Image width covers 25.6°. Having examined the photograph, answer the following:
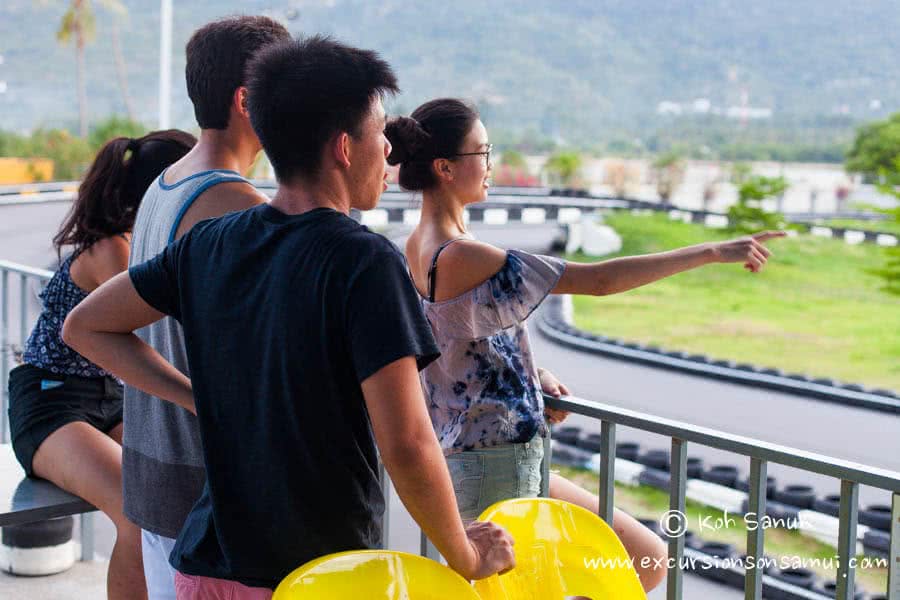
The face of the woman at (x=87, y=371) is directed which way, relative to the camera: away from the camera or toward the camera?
away from the camera

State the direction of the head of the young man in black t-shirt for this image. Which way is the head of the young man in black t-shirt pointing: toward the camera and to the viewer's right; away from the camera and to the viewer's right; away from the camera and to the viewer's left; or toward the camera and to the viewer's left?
away from the camera and to the viewer's right

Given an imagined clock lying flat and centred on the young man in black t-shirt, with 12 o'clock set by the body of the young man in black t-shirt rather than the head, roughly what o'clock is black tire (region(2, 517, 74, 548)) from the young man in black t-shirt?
The black tire is roughly at 10 o'clock from the young man in black t-shirt.

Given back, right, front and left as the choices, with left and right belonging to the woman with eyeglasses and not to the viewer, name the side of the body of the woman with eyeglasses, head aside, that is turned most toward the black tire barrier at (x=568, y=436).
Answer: left

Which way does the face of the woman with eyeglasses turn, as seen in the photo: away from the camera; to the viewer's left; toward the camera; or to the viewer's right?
to the viewer's right

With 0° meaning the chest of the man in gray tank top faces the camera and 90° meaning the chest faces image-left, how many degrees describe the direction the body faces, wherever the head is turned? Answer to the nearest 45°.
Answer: approximately 225°

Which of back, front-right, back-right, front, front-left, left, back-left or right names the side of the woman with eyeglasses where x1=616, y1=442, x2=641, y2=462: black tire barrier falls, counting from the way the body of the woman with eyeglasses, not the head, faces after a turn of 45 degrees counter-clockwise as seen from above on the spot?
front-left

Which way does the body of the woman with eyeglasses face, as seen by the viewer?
to the viewer's right

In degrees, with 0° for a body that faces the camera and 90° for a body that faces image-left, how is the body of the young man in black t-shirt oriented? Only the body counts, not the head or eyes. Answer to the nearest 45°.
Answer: approximately 225°
